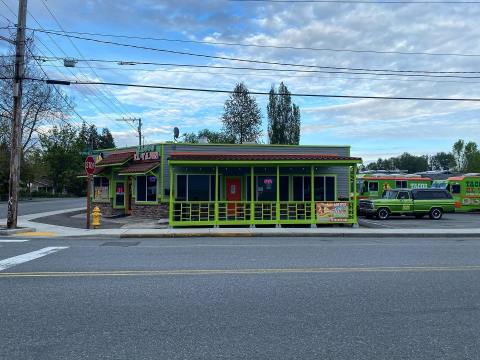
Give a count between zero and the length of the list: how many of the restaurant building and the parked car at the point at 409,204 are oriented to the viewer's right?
0

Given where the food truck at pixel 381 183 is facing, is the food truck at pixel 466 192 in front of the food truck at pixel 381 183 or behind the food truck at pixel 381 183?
behind

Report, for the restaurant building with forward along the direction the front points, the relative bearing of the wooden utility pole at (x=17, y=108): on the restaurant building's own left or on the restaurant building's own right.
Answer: on the restaurant building's own right

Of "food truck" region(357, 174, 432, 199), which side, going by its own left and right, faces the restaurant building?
front

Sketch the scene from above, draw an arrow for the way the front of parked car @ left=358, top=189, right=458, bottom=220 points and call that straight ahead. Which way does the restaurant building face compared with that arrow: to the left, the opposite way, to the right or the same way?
to the left

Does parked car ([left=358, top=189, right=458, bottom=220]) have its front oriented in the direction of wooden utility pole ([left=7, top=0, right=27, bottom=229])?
yes

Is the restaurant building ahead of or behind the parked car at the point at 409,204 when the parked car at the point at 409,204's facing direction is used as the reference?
ahead

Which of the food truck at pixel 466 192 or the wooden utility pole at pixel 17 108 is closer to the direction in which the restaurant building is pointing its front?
the wooden utility pole

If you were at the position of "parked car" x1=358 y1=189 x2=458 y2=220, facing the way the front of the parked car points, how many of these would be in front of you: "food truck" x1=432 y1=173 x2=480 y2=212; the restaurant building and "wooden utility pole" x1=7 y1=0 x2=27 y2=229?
2

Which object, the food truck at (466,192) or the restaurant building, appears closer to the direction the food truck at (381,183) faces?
the restaurant building

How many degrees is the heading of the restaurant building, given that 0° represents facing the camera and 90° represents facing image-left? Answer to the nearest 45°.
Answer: approximately 0°

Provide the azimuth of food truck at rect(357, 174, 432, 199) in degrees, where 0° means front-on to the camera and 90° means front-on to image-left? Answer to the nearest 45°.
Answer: approximately 45°
